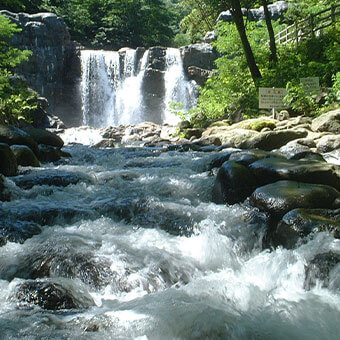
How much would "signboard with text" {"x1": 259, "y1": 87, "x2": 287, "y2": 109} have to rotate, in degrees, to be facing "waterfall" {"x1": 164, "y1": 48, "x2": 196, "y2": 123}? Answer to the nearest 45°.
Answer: approximately 135° to its right

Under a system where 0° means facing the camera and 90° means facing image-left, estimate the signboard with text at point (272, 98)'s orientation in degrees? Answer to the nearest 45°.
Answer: approximately 0°

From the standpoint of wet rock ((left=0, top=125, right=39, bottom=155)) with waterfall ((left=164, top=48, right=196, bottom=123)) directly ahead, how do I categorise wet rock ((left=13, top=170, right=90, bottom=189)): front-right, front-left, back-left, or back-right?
back-right

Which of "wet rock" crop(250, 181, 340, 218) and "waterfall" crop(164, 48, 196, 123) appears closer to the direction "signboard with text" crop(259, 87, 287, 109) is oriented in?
the wet rock

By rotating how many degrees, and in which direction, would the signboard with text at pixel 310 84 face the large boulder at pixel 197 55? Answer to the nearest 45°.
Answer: approximately 135° to its right

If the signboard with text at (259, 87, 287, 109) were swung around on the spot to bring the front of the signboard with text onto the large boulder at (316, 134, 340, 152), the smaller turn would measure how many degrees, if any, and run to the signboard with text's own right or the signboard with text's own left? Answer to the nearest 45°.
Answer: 0° — it already faces it

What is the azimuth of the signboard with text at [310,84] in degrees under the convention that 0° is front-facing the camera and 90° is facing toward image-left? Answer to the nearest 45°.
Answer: approximately 0°

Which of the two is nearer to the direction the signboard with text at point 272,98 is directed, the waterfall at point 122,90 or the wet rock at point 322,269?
the wet rock

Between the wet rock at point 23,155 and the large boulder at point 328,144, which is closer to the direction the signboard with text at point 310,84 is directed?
the large boulder

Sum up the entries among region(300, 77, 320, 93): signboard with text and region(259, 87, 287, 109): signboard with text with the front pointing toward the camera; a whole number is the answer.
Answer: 2

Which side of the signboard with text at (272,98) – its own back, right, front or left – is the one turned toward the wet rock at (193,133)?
right

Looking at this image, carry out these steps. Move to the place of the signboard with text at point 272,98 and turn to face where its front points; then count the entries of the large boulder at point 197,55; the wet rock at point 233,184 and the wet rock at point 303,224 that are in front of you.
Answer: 2

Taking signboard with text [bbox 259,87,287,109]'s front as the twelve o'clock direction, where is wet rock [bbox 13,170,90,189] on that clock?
The wet rock is roughly at 1 o'clock from the signboard with text.

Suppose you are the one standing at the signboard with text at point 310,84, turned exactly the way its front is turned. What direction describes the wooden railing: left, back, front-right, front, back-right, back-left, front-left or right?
back
